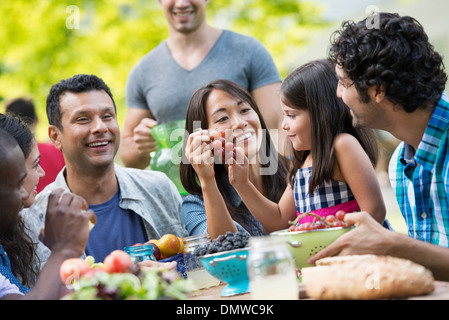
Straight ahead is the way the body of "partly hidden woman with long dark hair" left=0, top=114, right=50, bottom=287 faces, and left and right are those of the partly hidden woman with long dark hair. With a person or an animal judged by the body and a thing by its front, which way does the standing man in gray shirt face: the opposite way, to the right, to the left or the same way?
to the right

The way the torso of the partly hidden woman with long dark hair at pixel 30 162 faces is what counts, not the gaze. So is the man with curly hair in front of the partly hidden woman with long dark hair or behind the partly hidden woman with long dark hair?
in front

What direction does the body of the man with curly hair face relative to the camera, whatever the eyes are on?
to the viewer's left

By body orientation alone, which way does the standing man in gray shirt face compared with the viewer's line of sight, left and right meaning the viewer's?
facing the viewer

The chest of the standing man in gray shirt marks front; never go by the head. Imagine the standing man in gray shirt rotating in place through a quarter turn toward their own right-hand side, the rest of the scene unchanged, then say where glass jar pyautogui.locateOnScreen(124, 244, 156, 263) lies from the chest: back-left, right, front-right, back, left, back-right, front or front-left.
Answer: left

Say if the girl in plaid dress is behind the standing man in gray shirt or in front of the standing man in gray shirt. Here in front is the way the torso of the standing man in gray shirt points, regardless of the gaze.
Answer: in front

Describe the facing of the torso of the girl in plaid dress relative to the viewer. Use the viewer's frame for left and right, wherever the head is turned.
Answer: facing the viewer and to the left of the viewer

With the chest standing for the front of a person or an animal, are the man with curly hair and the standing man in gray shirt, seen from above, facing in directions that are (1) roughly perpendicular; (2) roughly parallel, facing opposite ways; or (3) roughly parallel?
roughly perpendicular

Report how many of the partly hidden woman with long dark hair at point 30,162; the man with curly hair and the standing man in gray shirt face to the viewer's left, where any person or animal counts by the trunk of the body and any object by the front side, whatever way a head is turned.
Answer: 1

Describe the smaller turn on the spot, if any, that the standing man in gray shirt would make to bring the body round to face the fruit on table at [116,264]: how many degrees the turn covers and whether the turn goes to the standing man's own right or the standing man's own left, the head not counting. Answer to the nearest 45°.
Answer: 0° — they already face it

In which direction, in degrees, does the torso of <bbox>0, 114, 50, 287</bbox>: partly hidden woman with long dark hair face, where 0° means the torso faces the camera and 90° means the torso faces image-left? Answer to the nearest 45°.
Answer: approximately 270°

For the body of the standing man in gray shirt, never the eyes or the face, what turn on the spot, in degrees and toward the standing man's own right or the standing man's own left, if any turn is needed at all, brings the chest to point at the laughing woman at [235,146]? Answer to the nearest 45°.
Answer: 0° — they already face them

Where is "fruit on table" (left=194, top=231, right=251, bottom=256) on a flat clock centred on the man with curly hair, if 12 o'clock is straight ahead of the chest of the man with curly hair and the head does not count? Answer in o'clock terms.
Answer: The fruit on table is roughly at 11 o'clock from the man with curly hair.

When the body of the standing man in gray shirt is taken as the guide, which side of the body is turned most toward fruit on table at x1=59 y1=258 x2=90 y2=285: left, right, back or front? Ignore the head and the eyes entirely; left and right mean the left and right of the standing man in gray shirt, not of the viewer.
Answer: front

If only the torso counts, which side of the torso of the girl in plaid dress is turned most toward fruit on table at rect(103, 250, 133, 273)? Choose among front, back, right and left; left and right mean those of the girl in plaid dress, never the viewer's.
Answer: front

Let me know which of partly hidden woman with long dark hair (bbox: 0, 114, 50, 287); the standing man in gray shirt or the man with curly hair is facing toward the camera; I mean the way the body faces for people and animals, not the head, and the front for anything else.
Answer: the standing man in gray shirt

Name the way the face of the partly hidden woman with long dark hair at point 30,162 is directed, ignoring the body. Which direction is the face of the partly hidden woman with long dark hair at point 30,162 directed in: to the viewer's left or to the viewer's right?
to the viewer's right
